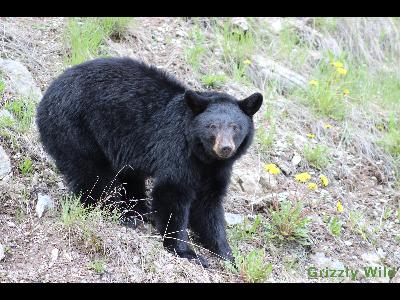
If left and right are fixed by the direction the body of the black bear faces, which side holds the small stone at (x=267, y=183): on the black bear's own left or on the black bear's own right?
on the black bear's own left

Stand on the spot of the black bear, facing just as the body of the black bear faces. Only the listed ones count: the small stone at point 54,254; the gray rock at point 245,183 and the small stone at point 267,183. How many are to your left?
2

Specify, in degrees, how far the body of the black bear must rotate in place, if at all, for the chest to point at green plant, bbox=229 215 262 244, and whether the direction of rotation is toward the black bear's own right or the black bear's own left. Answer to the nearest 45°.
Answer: approximately 45° to the black bear's own left

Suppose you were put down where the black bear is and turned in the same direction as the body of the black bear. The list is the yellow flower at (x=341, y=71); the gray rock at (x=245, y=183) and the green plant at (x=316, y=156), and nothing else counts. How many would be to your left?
3

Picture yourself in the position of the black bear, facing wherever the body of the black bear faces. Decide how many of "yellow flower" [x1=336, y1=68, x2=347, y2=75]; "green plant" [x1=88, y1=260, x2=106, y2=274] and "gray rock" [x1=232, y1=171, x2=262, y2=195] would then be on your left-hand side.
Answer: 2

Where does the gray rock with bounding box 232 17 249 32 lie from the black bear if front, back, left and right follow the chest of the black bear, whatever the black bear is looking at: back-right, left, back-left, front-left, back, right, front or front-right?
back-left

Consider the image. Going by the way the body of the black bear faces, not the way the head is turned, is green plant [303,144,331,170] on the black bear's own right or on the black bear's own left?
on the black bear's own left

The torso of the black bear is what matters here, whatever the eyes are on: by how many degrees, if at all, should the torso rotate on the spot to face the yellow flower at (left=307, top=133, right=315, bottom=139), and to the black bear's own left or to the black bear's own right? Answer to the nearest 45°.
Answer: approximately 90° to the black bear's own left

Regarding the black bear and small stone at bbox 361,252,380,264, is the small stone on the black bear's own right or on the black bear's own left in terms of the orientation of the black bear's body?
on the black bear's own left

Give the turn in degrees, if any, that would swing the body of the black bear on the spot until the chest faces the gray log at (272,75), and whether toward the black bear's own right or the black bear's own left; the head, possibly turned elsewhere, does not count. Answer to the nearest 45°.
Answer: approximately 90° to the black bear's own left

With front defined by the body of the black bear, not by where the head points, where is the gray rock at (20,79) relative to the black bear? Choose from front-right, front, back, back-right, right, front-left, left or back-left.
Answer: back

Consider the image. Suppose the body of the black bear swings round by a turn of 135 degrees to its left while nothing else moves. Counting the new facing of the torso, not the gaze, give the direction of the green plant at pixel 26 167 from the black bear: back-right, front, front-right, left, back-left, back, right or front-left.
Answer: left

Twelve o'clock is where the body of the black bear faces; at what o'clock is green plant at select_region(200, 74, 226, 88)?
The green plant is roughly at 8 o'clock from the black bear.

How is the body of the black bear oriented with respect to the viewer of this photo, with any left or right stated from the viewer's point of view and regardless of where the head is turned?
facing the viewer and to the right of the viewer

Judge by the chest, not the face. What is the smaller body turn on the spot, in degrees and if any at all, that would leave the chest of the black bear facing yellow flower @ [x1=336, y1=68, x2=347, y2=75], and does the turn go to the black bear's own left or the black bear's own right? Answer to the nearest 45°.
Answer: approximately 90° to the black bear's own left

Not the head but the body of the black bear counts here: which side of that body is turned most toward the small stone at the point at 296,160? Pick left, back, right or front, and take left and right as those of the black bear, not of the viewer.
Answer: left
